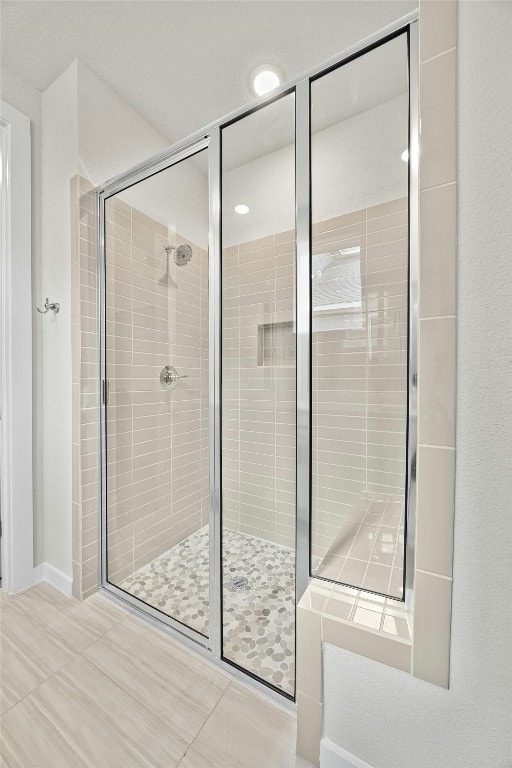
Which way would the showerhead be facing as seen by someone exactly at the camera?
facing the viewer and to the right of the viewer

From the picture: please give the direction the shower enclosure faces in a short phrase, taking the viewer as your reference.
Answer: facing the viewer and to the left of the viewer

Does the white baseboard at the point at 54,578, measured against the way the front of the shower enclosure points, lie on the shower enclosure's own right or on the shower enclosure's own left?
on the shower enclosure's own right

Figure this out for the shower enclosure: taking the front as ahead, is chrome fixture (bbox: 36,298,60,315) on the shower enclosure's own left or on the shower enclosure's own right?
on the shower enclosure's own right

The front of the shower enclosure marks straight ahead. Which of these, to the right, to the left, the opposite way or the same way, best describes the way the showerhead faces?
to the left

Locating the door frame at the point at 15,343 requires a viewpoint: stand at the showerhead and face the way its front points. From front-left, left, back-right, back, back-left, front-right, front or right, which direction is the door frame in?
back-right

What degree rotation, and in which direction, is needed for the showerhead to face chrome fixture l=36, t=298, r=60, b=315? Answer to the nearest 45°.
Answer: approximately 135° to its right

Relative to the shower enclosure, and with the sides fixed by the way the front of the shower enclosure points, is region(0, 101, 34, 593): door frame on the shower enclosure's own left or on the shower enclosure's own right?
on the shower enclosure's own right
